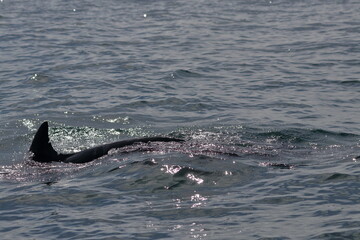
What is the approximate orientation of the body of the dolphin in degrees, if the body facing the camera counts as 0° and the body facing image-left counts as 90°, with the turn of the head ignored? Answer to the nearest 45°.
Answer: approximately 90°
